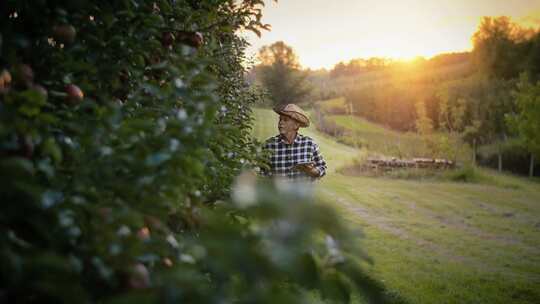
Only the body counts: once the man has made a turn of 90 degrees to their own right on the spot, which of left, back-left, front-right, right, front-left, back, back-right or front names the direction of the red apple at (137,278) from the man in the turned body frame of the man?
back-left

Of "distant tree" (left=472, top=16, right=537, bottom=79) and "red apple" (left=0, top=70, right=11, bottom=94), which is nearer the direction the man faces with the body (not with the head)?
the red apple

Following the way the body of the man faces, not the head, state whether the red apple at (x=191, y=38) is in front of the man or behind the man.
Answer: in front

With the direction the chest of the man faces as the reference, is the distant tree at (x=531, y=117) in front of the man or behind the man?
behind

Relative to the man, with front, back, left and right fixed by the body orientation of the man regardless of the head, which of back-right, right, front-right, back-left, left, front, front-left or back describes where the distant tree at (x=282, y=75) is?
back-right

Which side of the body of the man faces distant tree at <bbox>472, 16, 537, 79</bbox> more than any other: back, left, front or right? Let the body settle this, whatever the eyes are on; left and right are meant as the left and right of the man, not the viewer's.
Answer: back

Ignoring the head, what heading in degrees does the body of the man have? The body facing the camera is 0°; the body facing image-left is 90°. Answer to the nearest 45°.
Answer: approximately 45°
